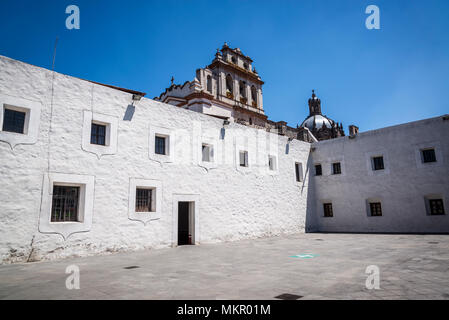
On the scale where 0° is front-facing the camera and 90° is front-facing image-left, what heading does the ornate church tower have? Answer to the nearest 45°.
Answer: approximately 315°
